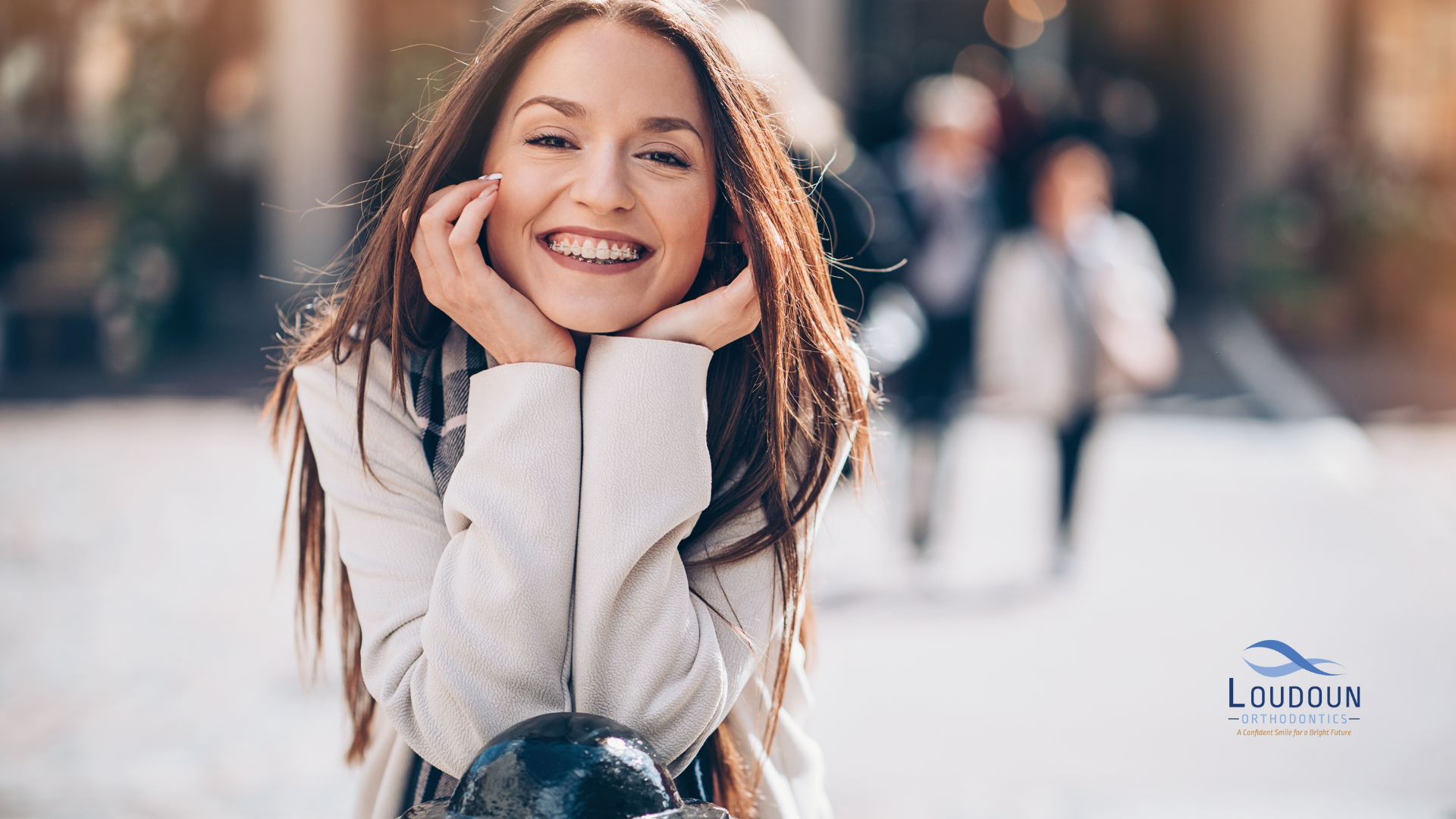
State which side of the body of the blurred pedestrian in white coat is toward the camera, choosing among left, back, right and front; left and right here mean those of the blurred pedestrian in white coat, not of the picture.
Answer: front

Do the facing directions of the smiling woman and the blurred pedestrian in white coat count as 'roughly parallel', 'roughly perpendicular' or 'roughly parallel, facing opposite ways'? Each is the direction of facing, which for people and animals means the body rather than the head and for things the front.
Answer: roughly parallel

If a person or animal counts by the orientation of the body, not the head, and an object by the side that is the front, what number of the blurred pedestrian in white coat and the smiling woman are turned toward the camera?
2

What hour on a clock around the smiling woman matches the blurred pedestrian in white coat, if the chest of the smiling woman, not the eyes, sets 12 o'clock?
The blurred pedestrian in white coat is roughly at 7 o'clock from the smiling woman.

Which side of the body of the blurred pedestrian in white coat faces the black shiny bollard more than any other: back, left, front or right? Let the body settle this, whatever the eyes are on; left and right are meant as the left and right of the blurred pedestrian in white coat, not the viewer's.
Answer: front

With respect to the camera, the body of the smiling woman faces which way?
toward the camera

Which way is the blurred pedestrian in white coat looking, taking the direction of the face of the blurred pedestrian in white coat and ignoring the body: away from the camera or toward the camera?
toward the camera

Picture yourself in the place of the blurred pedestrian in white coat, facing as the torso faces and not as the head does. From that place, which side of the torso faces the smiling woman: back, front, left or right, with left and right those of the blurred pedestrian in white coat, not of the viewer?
front
